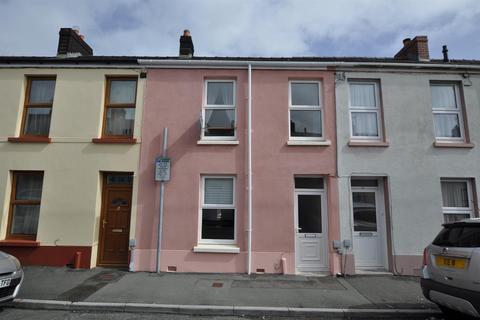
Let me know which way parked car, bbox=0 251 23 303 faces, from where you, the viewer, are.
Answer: facing the viewer and to the right of the viewer

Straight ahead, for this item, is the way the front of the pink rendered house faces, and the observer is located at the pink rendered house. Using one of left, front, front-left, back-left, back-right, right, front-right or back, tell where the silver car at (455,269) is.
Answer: front-left

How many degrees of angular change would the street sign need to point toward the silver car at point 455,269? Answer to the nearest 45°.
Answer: approximately 45° to its left

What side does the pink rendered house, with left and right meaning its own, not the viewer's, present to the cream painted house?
right

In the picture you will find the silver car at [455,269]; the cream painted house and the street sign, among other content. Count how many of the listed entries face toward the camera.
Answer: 2

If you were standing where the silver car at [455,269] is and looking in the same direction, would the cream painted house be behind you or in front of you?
behind

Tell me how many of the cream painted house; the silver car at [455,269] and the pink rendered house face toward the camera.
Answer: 2

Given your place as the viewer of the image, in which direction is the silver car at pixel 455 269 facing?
facing away from the viewer and to the right of the viewer

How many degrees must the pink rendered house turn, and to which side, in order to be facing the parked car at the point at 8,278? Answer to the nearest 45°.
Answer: approximately 45° to its right

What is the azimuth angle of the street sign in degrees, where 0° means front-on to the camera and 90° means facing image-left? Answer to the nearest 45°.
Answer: approximately 0°

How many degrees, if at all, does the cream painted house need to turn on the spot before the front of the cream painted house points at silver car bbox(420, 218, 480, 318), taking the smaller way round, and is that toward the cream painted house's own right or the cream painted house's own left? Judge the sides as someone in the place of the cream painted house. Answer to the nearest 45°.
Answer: approximately 45° to the cream painted house's own left

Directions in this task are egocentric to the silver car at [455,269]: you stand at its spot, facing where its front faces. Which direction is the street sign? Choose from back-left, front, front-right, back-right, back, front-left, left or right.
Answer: back-left

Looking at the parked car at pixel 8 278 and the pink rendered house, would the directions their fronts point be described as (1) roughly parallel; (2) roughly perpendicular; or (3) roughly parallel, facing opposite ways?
roughly perpendicular

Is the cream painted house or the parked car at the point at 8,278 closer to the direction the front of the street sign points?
the parked car

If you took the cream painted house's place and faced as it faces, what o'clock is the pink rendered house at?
The pink rendered house is roughly at 10 o'clock from the cream painted house.
